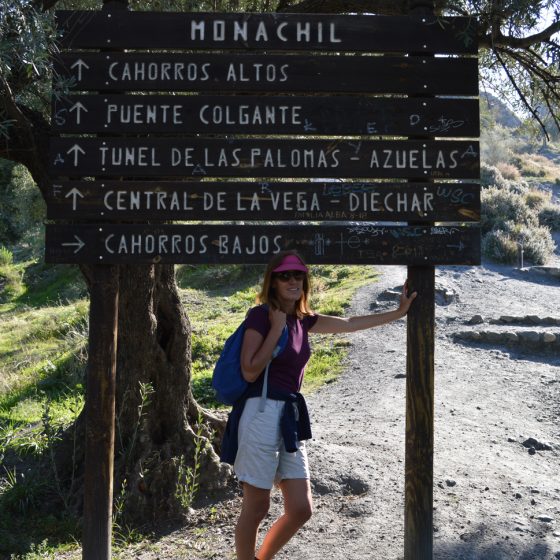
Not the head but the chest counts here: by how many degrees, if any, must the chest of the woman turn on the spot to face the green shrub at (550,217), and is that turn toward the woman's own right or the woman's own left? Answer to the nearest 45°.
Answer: approximately 135° to the woman's own left

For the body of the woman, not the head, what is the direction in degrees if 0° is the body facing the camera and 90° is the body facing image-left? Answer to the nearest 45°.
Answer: approximately 315°

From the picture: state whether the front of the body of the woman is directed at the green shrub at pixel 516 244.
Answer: no

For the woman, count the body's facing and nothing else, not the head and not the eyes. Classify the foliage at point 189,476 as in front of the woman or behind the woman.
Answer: behind

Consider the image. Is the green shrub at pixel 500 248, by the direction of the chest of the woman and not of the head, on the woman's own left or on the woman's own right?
on the woman's own left

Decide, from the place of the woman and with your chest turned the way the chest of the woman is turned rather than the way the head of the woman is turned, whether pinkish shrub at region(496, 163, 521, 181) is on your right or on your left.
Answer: on your left

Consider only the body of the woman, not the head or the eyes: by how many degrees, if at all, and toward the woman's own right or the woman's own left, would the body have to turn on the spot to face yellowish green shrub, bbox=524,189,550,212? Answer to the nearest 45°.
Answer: approximately 135° to the woman's own left

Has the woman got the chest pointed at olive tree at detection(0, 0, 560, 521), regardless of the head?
no
